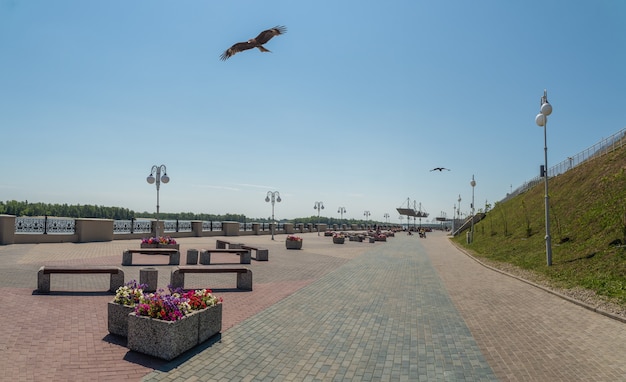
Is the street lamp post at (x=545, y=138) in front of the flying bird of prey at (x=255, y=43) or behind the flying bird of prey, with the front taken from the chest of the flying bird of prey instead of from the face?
behind

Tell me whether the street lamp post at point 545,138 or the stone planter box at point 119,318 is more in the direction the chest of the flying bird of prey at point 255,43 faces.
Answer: the stone planter box

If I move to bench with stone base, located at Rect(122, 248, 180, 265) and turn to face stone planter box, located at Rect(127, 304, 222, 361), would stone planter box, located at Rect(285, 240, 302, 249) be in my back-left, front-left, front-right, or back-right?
back-left

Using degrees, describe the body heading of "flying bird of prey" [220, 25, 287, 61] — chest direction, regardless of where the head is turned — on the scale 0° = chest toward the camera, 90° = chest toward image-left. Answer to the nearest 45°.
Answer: approximately 45°

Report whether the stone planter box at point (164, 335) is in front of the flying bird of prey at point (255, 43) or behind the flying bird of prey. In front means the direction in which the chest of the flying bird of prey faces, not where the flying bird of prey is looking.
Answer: in front

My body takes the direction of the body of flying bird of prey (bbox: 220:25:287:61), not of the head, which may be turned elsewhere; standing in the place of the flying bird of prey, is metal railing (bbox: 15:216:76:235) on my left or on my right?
on my right
